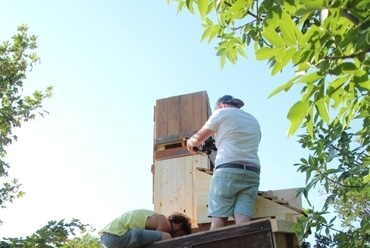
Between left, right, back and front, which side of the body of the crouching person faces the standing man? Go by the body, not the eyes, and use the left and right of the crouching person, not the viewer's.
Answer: front

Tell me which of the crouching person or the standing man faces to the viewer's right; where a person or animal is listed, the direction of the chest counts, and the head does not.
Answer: the crouching person

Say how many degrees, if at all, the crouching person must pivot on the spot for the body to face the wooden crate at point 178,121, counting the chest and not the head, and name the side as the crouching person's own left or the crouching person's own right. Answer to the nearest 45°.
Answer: approximately 90° to the crouching person's own left

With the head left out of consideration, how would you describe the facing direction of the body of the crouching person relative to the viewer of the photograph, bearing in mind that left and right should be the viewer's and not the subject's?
facing to the right of the viewer

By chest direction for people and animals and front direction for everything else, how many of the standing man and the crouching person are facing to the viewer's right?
1

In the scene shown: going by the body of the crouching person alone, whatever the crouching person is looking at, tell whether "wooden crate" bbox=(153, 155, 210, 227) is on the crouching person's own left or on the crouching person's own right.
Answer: on the crouching person's own left

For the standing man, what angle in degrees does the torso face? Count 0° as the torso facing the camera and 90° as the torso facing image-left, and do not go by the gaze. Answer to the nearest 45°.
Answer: approximately 135°
